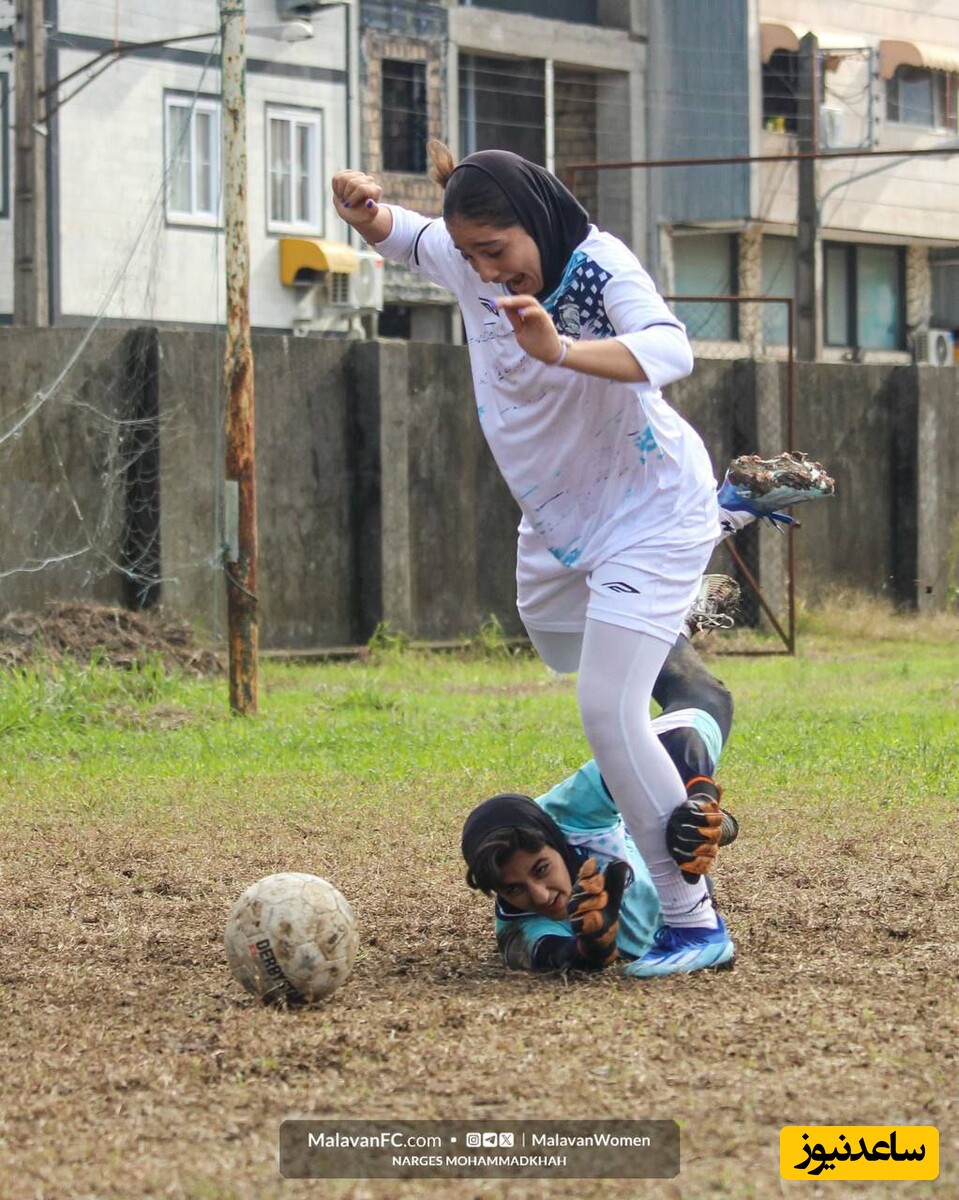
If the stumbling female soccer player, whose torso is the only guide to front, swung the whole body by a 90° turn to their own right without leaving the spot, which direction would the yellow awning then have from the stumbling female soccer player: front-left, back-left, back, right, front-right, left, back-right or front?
front-right

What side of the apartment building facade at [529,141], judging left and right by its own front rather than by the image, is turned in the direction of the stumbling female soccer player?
front

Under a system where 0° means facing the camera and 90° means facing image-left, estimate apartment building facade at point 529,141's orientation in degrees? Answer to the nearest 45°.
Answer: approximately 0°

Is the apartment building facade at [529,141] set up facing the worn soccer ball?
yes

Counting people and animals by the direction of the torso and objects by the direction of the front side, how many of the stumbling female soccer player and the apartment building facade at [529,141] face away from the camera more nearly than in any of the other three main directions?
0

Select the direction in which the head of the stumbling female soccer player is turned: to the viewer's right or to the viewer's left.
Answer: to the viewer's left

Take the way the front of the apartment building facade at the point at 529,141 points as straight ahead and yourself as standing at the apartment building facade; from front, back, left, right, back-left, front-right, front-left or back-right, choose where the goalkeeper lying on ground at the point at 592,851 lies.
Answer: front

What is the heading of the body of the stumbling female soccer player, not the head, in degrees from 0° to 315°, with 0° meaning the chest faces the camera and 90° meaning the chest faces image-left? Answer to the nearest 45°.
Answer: approximately 45°

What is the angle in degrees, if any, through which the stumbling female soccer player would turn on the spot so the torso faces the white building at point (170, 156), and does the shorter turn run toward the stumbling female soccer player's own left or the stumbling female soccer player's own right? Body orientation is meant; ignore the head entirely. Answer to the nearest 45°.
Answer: approximately 135° to the stumbling female soccer player's own right

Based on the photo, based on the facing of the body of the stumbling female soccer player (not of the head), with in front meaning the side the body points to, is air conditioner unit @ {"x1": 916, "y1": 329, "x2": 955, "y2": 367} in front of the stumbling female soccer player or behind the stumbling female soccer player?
behind

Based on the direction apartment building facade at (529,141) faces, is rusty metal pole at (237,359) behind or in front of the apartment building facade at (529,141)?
in front
